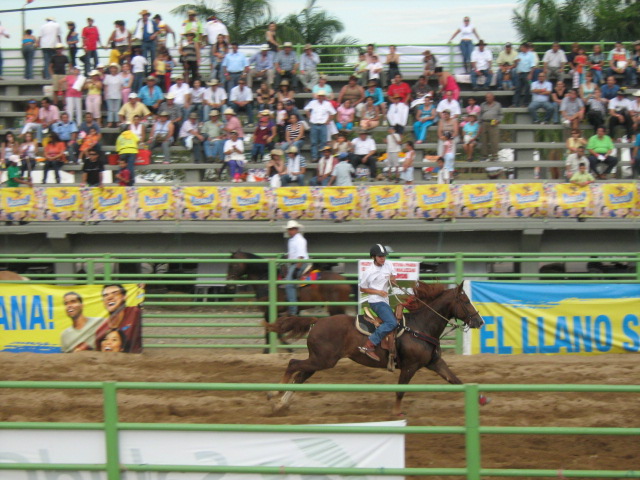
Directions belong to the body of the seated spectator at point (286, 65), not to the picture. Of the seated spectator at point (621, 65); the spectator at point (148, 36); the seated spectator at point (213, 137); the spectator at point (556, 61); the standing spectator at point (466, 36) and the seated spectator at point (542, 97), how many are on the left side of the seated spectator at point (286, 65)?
4

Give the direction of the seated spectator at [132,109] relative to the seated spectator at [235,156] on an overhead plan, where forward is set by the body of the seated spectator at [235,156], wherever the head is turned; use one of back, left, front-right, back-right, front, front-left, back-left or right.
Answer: back-right

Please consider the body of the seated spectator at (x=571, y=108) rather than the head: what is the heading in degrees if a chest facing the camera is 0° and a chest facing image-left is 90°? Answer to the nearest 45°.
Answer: approximately 0°

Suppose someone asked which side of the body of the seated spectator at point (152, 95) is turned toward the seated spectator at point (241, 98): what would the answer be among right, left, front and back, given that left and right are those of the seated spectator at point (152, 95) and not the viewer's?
left

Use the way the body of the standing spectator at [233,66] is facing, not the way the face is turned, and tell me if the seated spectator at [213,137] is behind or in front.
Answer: in front

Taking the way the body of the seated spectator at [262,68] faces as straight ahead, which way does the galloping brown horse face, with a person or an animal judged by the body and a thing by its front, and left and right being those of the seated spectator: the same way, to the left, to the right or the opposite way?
to the left

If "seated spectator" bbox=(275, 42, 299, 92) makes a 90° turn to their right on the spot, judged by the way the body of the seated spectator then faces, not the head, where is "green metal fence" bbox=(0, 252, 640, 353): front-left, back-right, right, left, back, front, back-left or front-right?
left

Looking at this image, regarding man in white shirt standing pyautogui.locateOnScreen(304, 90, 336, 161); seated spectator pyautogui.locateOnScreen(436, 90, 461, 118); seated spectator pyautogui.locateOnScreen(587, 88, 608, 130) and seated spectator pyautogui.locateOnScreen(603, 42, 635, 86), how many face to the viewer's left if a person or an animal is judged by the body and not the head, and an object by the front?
0

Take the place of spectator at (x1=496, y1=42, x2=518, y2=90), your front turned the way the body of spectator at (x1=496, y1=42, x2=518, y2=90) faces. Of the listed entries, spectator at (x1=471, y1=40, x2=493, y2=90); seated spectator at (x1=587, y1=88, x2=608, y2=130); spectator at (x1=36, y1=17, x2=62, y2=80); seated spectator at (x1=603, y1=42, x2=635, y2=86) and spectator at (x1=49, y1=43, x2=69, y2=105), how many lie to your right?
3

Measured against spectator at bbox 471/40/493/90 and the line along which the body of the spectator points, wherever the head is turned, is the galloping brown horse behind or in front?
in front

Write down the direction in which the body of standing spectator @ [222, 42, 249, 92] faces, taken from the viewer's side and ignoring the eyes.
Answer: toward the camera

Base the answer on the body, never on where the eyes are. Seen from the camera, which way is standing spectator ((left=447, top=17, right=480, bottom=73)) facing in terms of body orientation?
toward the camera

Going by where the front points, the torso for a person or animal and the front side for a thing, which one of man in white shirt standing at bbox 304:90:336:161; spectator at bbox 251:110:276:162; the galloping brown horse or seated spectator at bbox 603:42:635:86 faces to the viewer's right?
the galloping brown horse

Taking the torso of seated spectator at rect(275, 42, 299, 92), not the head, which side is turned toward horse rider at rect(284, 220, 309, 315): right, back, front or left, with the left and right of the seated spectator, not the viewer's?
front

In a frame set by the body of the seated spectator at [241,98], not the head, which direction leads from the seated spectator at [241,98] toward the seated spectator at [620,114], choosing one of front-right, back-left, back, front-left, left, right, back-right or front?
left
